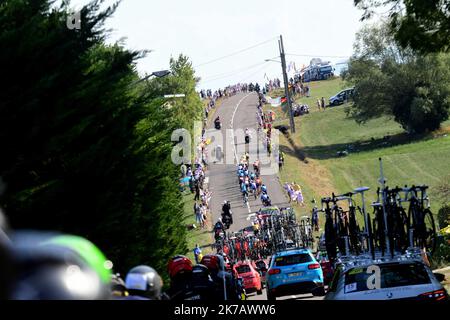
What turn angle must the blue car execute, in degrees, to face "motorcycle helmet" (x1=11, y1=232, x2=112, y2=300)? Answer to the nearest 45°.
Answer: approximately 180°

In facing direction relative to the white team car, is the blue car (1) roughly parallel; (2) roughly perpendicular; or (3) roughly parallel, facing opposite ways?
roughly parallel

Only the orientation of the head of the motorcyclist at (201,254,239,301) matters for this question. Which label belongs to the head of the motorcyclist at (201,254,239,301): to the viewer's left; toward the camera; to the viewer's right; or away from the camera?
away from the camera

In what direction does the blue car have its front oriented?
away from the camera

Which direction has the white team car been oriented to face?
away from the camera

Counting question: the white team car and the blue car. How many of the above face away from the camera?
2

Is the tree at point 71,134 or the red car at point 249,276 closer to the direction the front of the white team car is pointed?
the red car

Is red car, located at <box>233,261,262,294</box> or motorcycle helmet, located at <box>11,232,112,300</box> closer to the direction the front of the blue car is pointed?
the red car
